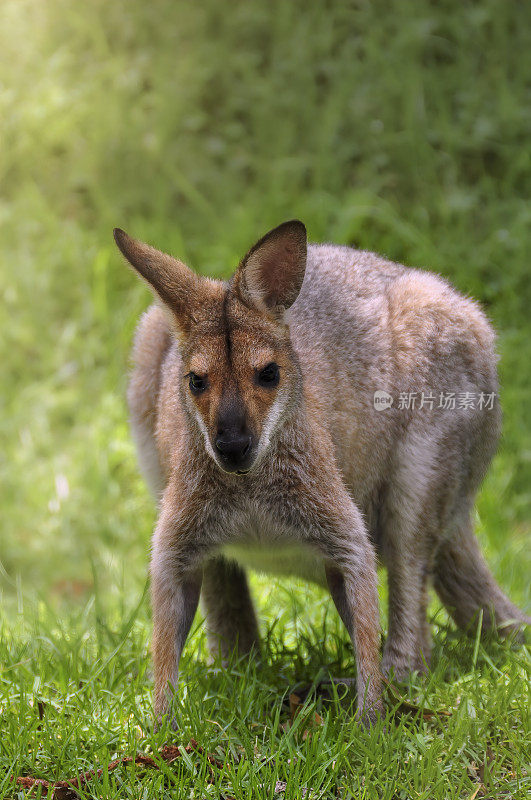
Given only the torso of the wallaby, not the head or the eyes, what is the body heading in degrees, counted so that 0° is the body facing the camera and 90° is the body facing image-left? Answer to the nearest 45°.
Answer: approximately 45°
